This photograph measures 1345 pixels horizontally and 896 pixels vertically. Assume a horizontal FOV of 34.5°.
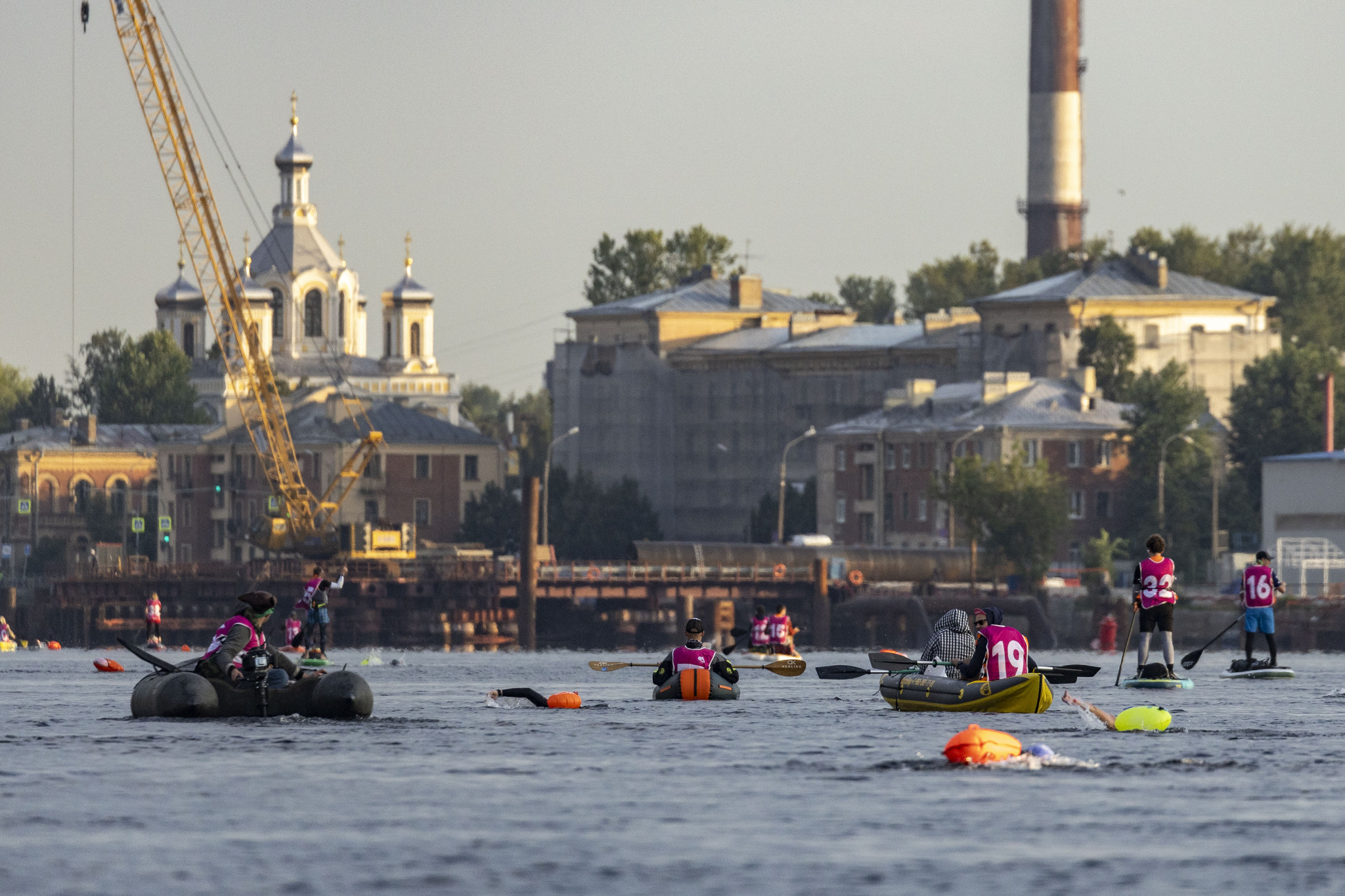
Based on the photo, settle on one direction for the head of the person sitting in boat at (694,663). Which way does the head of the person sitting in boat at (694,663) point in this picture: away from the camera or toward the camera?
away from the camera

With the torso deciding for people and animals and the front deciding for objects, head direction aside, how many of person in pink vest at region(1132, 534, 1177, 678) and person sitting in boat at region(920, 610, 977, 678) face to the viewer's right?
0

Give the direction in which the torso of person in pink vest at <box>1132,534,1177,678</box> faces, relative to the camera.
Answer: away from the camera

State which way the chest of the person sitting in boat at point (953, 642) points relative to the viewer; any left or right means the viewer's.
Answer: facing away from the viewer and to the left of the viewer

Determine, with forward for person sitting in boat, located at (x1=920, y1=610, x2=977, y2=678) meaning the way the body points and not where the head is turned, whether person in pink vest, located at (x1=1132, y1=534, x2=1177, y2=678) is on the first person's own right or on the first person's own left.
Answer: on the first person's own right

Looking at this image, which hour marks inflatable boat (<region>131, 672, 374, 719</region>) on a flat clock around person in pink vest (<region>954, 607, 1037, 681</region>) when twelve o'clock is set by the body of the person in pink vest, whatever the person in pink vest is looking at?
The inflatable boat is roughly at 10 o'clock from the person in pink vest.

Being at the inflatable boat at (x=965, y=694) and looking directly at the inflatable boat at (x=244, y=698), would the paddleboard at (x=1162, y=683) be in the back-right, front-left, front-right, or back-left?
back-right
